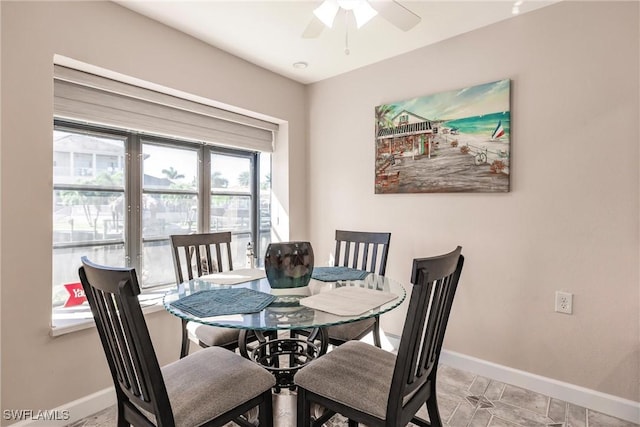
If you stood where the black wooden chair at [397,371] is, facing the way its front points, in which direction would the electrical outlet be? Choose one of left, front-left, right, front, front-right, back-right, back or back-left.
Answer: right

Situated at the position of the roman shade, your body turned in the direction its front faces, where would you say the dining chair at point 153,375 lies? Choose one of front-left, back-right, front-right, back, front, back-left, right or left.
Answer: front-right

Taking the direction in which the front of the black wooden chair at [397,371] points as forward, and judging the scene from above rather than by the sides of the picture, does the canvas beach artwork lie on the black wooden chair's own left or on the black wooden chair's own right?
on the black wooden chair's own right

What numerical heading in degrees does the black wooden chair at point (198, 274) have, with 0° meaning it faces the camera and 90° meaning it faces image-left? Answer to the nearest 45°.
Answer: approximately 315°

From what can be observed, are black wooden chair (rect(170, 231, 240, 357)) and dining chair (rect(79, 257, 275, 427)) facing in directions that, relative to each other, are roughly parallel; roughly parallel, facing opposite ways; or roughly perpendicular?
roughly perpendicular

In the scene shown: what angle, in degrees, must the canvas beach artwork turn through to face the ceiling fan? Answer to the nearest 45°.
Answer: approximately 45° to its left

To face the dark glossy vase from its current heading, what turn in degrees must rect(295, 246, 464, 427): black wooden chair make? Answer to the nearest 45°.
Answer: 0° — it already faces it

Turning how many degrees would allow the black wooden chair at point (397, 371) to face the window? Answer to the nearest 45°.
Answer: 0° — it already faces it
